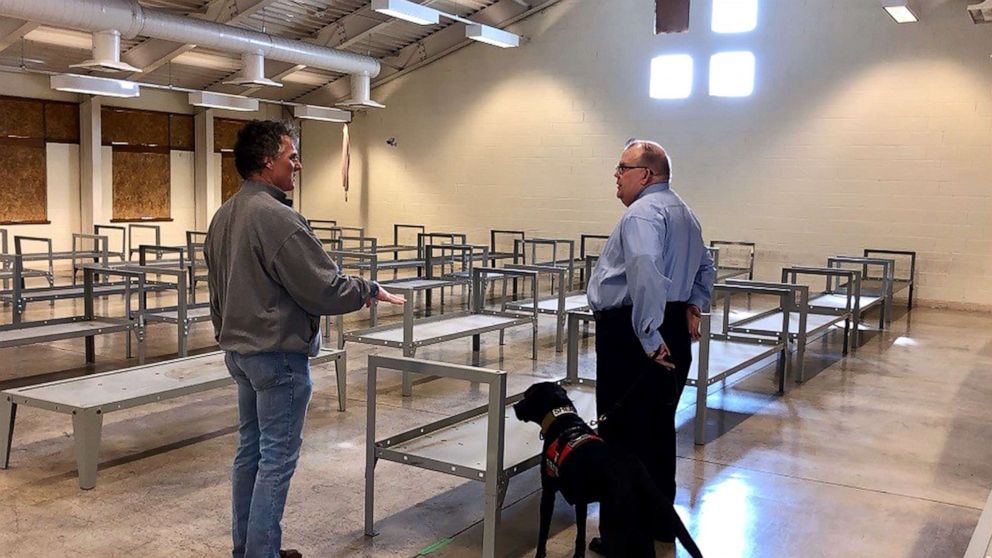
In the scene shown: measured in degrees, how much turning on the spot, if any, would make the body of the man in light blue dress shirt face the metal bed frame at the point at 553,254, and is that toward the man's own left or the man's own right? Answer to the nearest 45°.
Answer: approximately 45° to the man's own right

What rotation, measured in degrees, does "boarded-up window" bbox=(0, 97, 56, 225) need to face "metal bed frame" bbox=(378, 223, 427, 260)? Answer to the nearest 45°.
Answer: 0° — it already faces it

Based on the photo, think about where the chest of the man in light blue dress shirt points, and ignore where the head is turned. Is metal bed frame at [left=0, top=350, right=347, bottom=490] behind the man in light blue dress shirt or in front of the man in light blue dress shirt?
in front

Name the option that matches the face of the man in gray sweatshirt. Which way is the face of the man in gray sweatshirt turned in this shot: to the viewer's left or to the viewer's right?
to the viewer's right

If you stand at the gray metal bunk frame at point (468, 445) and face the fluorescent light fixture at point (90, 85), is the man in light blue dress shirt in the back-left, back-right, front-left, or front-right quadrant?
back-right

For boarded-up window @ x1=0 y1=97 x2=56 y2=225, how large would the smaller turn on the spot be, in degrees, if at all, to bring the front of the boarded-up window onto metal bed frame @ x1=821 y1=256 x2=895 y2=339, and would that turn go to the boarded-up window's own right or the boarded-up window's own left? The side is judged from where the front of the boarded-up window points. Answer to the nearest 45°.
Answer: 0° — it already faces it

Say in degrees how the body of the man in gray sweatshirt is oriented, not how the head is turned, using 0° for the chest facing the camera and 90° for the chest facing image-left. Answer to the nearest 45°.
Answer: approximately 225°

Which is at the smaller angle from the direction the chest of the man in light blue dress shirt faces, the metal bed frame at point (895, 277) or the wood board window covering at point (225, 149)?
the wood board window covering

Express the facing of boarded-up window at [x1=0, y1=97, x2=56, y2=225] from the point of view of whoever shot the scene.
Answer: facing the viewer and to the right of the viewer

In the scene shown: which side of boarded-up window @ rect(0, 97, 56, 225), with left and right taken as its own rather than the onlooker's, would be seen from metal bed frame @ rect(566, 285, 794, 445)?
front

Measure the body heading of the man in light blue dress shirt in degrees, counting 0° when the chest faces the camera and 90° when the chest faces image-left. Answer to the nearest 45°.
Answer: approximately 135°

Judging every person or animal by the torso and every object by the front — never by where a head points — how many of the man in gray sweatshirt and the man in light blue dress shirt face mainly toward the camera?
0

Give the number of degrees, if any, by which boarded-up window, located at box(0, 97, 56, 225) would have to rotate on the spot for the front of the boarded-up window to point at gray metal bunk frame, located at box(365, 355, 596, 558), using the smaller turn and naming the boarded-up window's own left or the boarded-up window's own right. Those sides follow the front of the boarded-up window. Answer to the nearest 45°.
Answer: approximately 45° to the boarded-up window's own right

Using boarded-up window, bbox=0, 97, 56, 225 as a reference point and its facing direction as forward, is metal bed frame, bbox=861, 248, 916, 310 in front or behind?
in front

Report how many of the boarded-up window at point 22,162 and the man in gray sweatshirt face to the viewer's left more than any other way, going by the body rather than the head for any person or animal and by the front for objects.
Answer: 0

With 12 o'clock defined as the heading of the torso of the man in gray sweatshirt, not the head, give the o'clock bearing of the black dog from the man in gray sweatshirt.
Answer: The black dog is roughly at 2 o'clock from the man in gray sweatshirt.

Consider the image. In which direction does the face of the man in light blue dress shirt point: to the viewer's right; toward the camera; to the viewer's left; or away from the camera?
to the viewer's left

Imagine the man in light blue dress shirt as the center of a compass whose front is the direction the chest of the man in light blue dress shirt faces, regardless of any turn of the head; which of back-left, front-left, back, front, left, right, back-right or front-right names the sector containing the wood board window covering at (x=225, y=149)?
front
